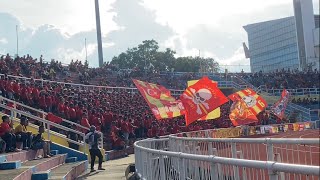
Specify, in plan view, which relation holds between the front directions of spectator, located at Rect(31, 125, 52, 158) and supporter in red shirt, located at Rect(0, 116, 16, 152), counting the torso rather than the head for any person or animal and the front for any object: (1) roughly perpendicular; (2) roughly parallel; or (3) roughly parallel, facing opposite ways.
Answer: roughly parallel

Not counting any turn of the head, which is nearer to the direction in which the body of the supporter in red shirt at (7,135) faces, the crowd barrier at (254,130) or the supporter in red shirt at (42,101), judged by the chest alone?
the crowd barrier

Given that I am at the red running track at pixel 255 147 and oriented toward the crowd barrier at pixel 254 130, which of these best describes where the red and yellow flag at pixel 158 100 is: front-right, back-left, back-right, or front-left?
front-left

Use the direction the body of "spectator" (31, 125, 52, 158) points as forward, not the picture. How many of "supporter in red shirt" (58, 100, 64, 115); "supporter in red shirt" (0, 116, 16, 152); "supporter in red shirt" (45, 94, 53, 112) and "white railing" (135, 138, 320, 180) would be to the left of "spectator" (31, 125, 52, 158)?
2

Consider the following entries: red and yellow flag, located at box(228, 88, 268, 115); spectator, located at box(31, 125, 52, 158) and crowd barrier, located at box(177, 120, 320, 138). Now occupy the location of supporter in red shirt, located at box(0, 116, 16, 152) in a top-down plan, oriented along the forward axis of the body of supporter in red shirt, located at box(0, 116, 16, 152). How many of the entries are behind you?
0

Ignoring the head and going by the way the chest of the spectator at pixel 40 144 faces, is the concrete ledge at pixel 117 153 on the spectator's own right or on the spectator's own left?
on the spectator's own left

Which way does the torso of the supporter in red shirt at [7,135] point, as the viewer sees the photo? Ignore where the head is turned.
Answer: to the viewer's right

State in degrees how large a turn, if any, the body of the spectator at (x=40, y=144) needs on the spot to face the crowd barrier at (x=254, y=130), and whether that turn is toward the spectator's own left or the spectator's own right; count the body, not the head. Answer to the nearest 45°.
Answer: approximately 45° to the spectator's own left

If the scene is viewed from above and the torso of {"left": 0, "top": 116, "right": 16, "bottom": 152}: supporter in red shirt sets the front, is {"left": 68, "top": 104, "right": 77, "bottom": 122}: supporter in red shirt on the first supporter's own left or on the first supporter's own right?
on the first supporter's own left

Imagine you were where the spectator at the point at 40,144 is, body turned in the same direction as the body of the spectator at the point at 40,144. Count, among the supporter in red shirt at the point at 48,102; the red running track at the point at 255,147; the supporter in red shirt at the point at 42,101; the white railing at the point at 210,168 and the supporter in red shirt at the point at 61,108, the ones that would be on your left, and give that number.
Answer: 3

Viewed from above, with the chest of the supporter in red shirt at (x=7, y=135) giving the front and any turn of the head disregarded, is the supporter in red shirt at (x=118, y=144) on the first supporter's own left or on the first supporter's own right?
on the first supporter's own left
